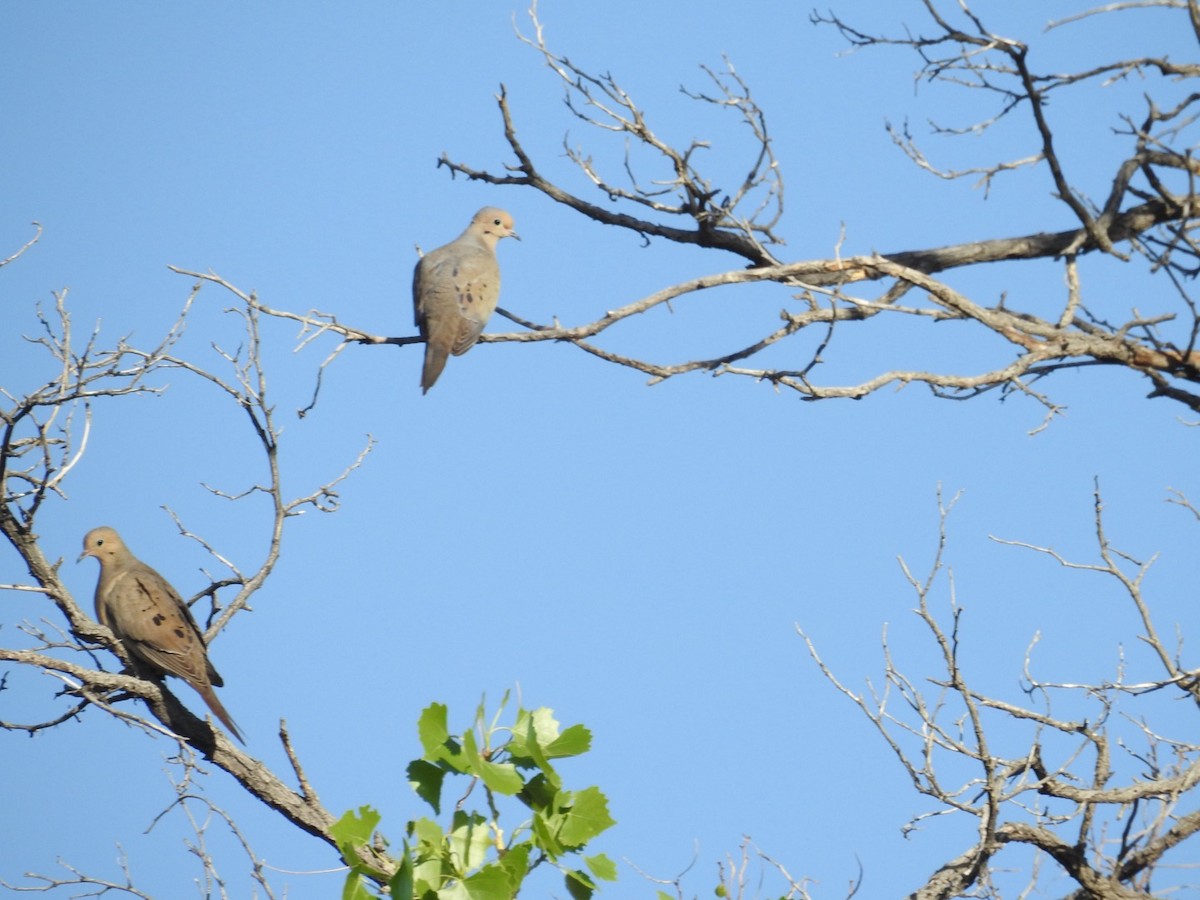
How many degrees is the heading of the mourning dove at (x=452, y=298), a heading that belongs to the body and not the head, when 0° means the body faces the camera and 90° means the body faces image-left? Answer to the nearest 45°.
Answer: approximately 225°
